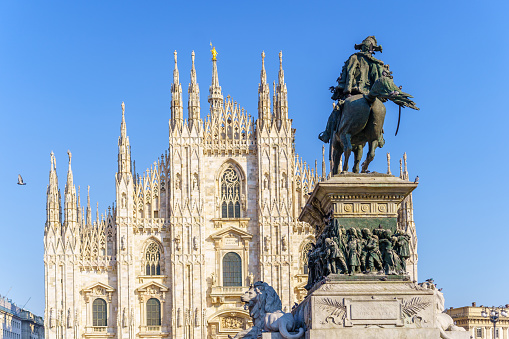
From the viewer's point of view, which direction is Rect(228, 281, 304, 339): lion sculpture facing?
to the viewer's left

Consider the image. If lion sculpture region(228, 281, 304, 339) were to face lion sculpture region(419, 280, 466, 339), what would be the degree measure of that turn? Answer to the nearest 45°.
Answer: approximately 135° to its left
